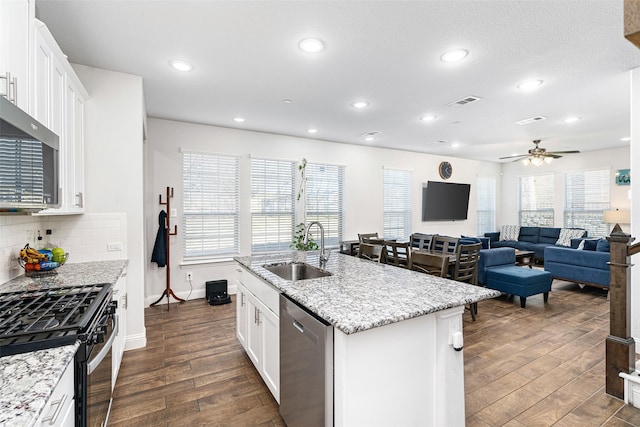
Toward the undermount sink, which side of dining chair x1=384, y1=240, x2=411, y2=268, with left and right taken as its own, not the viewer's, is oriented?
back

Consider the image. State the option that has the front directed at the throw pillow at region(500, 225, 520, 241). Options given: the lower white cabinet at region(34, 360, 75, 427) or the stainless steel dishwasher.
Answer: the lower white cabinet

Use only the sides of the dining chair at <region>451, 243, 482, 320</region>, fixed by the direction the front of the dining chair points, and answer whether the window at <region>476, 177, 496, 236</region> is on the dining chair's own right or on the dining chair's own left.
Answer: on the dining chair's own right

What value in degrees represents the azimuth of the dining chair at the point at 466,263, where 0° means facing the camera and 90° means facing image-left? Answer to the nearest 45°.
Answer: approximately 135°

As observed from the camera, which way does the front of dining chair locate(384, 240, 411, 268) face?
facing away from the viewer and to the right of the viewer

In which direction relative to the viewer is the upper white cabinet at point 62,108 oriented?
to the viewer's right

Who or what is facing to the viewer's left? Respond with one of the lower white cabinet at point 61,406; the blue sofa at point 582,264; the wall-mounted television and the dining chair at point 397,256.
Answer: the blue sofa

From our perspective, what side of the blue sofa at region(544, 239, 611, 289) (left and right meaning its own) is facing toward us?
left

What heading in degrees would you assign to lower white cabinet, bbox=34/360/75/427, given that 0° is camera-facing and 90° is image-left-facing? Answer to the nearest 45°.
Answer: approximately 270°
